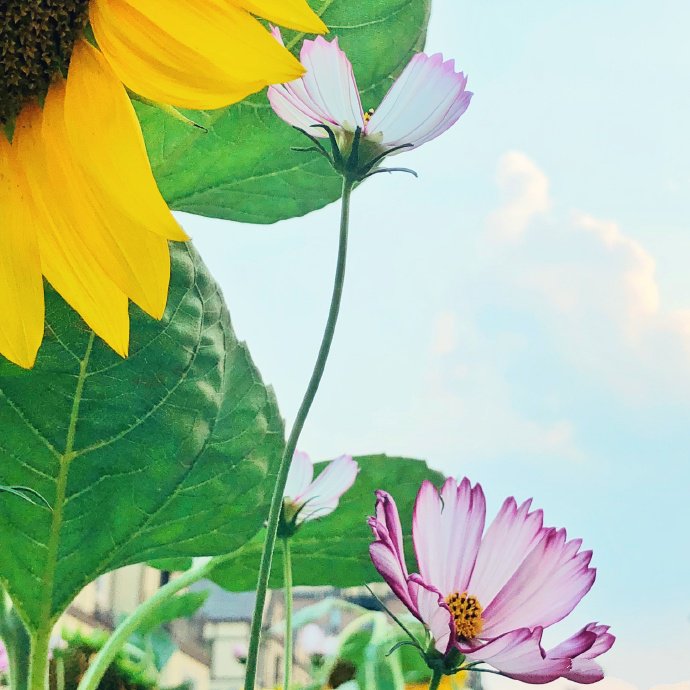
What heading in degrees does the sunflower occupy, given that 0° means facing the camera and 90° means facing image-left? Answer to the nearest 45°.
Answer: approximately 0°
